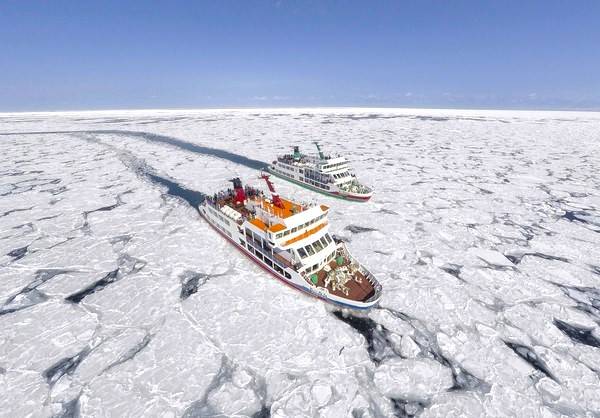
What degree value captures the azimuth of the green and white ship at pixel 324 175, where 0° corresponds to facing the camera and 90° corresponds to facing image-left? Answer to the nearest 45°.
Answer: approximately 315°

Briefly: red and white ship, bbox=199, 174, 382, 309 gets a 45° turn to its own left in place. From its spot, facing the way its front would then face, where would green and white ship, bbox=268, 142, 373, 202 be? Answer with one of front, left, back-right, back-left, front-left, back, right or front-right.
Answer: left

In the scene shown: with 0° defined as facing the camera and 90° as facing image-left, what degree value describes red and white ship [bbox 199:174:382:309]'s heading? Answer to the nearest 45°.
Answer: approximately 315°
